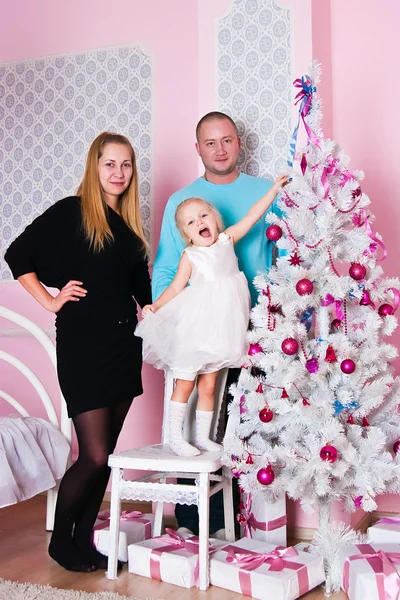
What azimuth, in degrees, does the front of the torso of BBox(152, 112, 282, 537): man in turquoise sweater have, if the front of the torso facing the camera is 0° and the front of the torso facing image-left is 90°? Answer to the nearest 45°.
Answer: approximately 0°

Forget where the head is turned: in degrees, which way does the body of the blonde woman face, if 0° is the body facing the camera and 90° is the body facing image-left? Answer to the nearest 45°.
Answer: approximately 315°

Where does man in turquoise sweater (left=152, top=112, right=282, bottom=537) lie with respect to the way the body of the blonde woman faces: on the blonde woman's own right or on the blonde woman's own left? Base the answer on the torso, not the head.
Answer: on the blonde woman's own left
